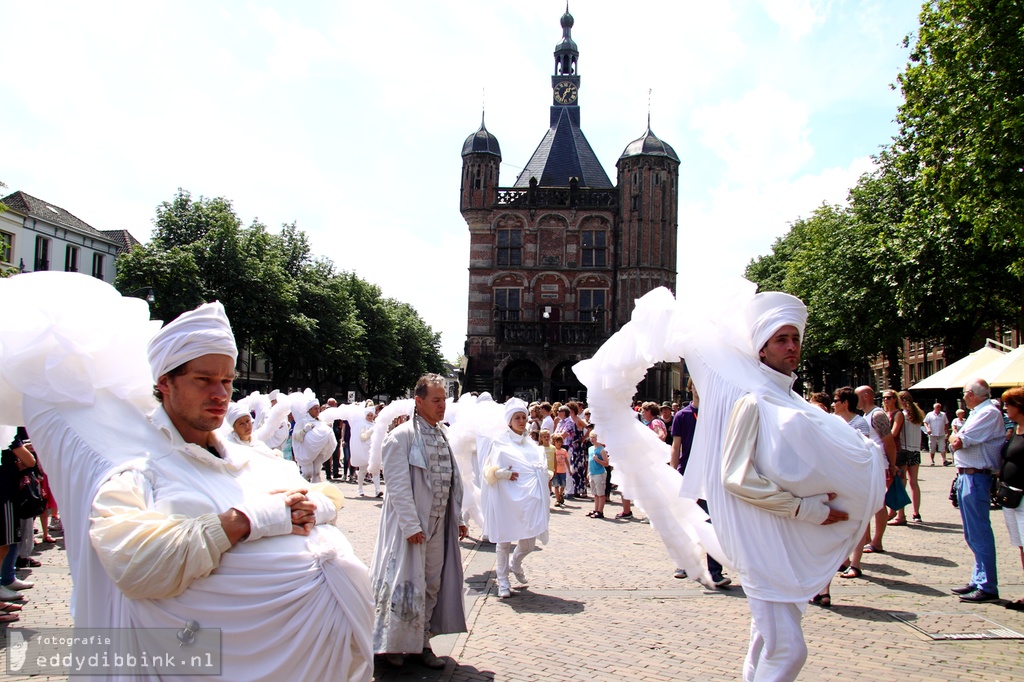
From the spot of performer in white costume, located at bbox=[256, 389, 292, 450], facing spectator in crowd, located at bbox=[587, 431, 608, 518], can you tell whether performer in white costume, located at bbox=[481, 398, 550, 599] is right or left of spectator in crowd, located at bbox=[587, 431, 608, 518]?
right

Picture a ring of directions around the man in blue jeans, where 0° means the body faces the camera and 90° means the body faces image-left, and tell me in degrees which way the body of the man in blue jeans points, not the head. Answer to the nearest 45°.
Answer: approximately 90°

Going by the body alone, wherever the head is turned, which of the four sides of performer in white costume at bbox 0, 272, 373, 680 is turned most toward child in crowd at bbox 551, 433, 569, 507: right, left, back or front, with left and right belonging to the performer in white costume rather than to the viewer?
left

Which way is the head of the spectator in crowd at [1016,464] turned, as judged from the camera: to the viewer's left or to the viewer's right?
to the viewer's left

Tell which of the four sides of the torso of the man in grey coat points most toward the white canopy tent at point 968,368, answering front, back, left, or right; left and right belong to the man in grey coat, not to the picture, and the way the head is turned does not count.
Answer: left

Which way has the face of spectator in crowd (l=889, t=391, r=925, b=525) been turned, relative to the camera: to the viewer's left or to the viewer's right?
to the viewer's left

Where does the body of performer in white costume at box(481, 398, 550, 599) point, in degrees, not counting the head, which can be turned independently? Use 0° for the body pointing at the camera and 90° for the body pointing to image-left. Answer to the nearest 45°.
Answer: approximately 315°

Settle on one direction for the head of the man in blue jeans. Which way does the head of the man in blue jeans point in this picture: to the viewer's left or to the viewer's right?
to the viewer's left
